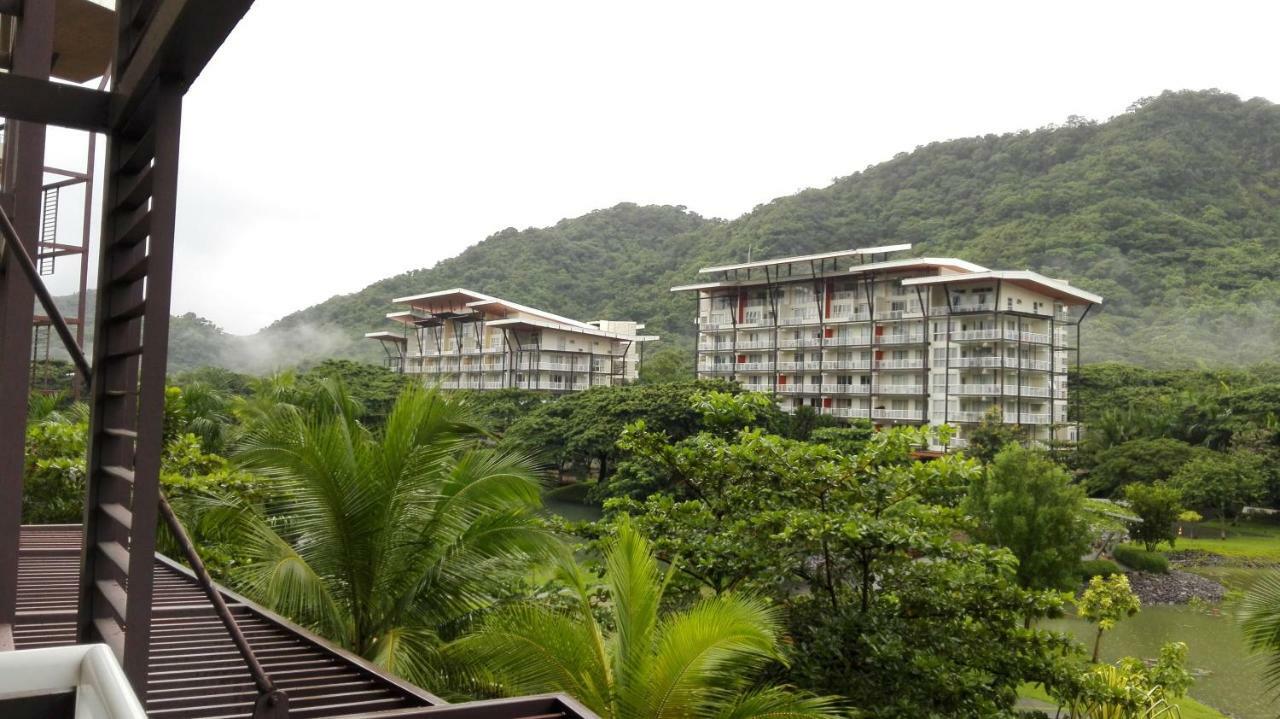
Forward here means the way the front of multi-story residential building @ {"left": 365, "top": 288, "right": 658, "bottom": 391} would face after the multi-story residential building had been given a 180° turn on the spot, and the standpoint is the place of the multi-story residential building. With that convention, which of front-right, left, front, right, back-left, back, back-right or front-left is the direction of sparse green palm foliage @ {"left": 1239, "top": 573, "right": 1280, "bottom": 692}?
back-right

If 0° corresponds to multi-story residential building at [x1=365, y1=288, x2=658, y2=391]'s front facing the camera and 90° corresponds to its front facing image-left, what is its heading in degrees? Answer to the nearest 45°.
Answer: approximately 45°

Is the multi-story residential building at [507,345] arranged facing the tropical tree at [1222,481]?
no

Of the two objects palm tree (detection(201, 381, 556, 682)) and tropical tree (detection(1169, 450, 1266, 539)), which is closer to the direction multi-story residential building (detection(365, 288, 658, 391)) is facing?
the palm tree

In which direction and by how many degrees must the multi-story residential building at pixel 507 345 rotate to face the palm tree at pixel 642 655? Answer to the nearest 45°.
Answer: approximately 45° to its left

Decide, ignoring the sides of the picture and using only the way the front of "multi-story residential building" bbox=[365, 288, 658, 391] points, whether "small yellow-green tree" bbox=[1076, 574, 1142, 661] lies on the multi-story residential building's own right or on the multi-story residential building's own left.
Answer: on the multi-story residential building's own left

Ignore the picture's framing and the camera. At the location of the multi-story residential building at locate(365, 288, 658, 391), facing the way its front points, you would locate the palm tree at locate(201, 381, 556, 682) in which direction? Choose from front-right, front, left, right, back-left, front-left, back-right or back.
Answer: front-left

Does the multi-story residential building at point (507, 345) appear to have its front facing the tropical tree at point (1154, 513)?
no

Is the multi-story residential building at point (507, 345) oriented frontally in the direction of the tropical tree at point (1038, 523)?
no
